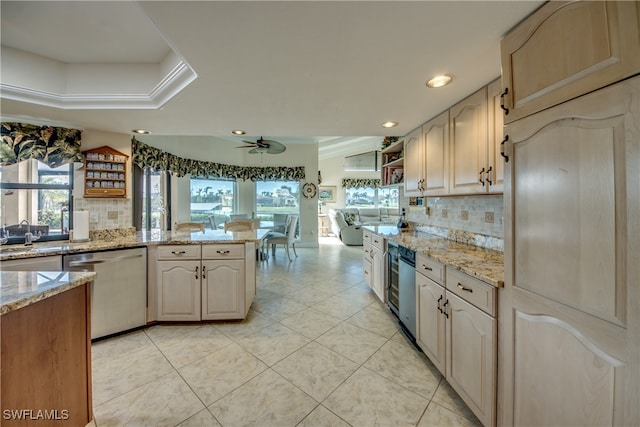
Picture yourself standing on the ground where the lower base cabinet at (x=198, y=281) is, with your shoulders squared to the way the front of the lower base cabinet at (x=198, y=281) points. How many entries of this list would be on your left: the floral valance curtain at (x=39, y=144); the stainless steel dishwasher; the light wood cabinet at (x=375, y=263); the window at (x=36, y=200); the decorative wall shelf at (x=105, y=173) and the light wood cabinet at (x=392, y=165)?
2

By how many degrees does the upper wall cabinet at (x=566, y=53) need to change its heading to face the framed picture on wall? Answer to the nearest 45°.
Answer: approximately 90° to its right

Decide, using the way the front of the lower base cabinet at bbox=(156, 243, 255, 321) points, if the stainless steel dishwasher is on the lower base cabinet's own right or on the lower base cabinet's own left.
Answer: on the lower base cabinet's own right

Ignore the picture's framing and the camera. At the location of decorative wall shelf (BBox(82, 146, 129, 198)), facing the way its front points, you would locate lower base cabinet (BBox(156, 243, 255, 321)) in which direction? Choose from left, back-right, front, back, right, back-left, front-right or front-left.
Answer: front-left

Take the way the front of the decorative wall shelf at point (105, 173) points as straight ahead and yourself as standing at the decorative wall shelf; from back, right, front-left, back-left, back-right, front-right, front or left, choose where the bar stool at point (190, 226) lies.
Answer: left

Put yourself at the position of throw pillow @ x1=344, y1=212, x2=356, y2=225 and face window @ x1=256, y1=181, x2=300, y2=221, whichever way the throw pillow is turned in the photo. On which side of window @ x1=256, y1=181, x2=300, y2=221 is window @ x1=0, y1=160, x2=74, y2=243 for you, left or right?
left

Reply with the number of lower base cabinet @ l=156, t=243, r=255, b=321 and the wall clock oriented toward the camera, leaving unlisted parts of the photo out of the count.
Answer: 2

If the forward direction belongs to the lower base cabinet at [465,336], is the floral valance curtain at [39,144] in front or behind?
in front

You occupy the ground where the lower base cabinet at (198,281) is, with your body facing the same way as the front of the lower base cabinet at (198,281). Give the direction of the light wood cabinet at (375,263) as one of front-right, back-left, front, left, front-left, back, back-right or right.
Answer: left

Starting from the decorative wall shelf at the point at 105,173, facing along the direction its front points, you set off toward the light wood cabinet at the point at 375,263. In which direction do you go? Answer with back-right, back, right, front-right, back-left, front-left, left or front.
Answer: front-left

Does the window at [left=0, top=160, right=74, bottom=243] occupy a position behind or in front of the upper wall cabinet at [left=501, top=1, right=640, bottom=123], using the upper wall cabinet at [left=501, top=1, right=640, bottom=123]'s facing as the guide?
in front
